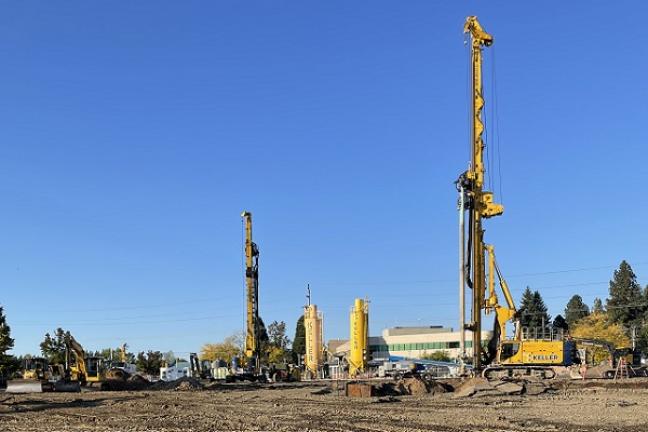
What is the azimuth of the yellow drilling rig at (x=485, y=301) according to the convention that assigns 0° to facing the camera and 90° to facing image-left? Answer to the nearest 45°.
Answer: approximately 90°
